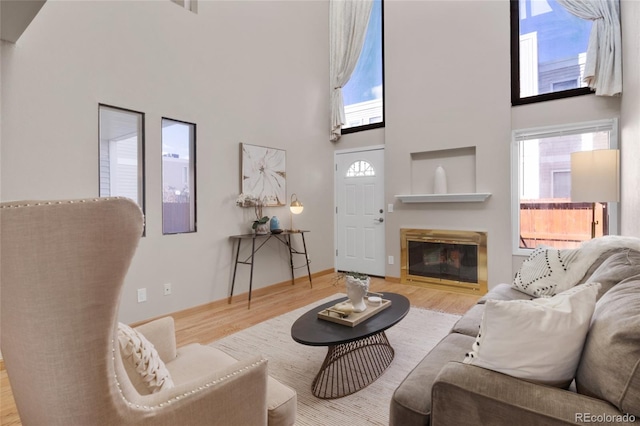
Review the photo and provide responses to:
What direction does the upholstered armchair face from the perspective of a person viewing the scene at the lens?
facing away from the viewer and to the right of the viewer

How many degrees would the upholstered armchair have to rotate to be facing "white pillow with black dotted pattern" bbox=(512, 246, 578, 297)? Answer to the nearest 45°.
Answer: approximately 45° to its right

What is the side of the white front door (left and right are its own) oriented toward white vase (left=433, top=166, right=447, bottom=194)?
left

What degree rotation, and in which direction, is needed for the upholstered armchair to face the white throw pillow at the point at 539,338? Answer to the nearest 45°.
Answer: approximately 45° to its right

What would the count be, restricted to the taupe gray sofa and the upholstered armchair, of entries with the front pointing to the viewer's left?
1

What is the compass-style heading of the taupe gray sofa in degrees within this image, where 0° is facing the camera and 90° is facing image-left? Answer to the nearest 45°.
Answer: approximately 90°
